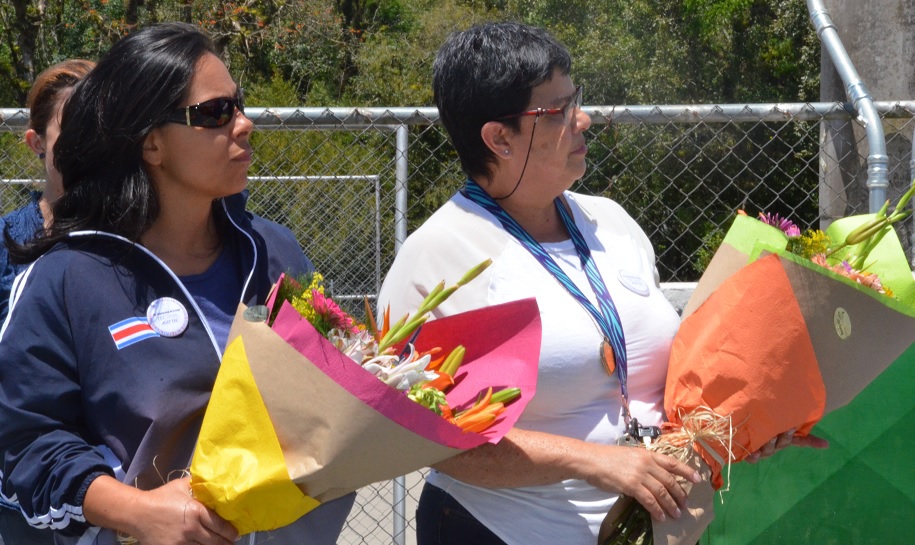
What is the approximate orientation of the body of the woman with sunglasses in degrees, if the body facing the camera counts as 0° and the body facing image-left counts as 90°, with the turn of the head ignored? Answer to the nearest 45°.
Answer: approximately 315°

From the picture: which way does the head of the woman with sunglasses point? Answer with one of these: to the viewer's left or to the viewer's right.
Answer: to the viewer's right

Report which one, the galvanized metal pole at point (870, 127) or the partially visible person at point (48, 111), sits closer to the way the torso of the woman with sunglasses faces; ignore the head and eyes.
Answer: the galvanized metal pole

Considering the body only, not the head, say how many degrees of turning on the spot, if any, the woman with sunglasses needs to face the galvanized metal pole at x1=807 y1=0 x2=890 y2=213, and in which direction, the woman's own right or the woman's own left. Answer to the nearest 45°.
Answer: approximately 90° to the woman's own left
